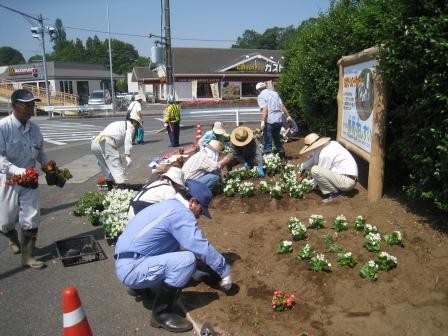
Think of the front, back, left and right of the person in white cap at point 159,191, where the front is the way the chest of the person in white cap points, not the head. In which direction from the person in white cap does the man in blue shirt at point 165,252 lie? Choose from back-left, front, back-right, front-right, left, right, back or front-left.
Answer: right

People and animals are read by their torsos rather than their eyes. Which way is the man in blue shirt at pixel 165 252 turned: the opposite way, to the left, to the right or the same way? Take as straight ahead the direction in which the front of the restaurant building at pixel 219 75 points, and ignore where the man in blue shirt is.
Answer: to the left

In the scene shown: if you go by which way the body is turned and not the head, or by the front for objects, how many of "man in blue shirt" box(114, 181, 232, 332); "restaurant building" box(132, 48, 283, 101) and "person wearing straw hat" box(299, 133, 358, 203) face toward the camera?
1

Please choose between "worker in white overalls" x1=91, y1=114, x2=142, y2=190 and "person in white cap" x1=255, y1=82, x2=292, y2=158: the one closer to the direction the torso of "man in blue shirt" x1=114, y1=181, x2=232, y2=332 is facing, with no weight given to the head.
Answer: the person in white cap

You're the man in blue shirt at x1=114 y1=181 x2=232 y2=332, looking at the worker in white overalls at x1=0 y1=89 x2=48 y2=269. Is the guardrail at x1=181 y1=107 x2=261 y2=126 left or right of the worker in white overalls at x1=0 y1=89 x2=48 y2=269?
right

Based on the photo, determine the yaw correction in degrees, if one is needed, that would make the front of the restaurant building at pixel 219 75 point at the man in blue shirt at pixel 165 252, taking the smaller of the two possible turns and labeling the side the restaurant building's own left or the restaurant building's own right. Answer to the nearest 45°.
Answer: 0° — it already faces them

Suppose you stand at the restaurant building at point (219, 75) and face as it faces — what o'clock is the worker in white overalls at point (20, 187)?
The worker in white overalls is roughly at 12 o'clock from the restaurant building.

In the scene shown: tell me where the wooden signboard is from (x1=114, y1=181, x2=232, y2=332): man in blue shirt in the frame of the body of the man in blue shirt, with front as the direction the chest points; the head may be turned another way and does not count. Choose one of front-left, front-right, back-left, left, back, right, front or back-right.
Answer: front-left

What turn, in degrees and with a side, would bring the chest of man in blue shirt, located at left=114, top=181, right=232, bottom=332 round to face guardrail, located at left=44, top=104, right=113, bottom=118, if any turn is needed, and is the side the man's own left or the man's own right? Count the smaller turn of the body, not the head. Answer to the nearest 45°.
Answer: approximately 90° to the man's own left

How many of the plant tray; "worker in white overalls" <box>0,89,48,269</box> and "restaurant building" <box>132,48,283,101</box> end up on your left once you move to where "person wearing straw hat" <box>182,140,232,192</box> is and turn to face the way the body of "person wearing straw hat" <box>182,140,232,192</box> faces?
1

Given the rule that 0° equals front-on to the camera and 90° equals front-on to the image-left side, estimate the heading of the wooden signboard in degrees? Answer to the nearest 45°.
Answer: approximately 45°

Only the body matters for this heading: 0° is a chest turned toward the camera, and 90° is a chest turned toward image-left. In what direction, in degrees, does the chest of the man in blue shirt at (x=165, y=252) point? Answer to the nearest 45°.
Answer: approximately 270°

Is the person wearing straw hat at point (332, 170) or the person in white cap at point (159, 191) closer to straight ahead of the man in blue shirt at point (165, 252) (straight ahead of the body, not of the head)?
the person wearing straw hat

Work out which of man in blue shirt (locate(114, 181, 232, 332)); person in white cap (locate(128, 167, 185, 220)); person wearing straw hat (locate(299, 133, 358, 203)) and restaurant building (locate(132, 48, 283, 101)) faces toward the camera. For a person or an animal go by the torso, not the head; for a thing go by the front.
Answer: the restaurant building

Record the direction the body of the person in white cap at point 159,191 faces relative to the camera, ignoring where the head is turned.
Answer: to the viewer's right
